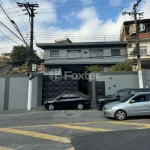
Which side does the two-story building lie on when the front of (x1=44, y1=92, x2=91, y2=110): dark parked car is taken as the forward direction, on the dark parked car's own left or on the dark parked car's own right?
on the dark parked car's own right

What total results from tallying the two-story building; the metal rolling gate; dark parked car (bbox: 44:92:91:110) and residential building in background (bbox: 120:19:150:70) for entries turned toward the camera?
3

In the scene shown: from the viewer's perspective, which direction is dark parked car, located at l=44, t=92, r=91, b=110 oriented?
to the viewer's left

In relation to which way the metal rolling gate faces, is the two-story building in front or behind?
behind

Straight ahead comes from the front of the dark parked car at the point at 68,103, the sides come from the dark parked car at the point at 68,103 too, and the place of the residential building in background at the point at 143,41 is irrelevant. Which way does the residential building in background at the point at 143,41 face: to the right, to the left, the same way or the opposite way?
to the left

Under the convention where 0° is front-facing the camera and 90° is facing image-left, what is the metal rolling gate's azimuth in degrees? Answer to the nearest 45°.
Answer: approximately 0°

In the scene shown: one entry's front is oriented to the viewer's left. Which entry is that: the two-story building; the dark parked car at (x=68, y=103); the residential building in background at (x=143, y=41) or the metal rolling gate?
the dark parked car

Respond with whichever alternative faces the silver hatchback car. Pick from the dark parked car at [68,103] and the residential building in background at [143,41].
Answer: the residential building in background

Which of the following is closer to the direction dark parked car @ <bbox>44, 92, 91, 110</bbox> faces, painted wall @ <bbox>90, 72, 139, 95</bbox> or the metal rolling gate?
the metal rolling gate

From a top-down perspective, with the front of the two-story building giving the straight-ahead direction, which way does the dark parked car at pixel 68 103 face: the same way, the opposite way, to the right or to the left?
to the right

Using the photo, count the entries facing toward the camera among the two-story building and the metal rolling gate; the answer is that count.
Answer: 2

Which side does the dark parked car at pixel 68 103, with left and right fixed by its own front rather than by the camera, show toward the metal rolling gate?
right
